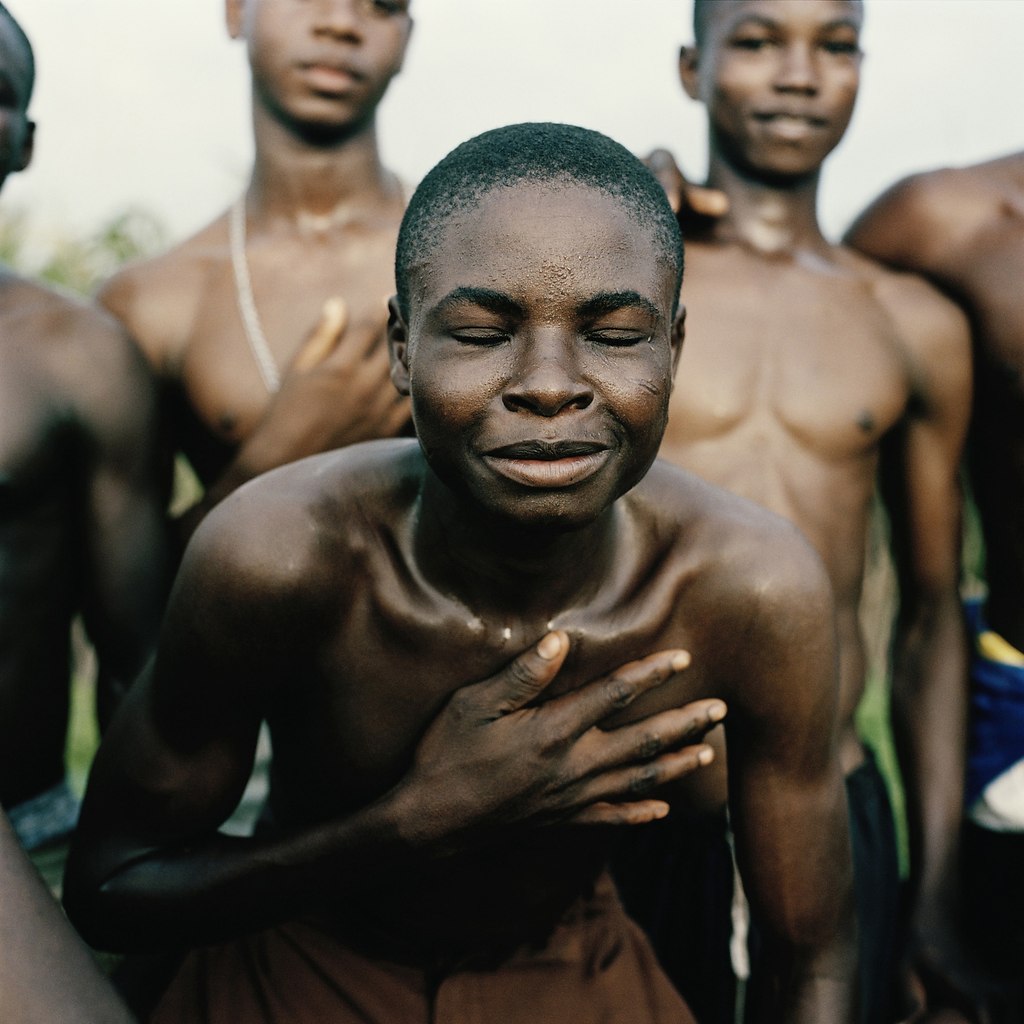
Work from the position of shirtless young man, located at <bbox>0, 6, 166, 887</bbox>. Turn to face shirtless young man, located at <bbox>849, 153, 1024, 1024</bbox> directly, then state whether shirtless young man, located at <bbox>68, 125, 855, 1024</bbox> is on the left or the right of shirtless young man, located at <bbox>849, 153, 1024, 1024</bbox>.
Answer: right

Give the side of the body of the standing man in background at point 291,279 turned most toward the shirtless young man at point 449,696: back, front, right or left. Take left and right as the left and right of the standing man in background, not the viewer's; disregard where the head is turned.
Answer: front

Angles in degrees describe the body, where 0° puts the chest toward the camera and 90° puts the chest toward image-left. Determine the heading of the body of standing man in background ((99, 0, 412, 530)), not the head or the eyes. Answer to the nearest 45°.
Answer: approximately 0°

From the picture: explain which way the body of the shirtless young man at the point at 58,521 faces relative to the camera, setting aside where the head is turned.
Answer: toward the camera

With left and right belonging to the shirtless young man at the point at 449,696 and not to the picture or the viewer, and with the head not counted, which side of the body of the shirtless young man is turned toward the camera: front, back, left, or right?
front

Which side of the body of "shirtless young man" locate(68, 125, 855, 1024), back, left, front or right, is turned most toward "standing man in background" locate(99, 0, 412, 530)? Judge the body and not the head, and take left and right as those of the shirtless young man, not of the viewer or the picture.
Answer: back

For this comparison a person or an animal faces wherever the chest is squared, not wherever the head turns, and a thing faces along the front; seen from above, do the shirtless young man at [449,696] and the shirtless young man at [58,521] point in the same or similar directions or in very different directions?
same or similar directions

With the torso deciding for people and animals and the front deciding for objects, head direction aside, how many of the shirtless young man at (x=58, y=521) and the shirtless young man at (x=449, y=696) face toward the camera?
2

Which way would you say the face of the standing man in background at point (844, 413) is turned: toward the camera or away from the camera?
toward the camera

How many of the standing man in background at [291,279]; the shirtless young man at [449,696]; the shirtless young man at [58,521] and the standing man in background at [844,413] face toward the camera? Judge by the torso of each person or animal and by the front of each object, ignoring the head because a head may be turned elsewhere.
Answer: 4

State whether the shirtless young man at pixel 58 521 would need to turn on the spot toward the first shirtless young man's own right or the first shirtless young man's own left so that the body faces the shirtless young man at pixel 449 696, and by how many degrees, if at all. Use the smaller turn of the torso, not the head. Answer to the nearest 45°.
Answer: approximately 45° to the first shirtless young man's own left

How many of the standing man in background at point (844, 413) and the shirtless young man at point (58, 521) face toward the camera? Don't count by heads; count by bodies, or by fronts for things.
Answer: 2

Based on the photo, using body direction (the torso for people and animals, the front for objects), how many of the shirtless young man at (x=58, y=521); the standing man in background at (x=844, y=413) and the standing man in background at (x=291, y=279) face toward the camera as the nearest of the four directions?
3

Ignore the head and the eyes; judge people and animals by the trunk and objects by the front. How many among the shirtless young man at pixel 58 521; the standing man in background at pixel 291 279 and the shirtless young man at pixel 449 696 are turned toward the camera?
3

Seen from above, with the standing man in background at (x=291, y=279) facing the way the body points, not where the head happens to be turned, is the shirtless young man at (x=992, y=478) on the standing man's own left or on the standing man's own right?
on the standing man's own left
